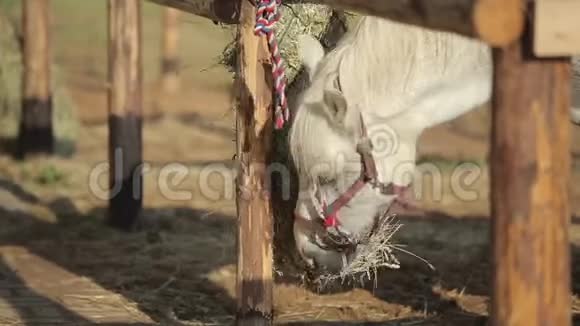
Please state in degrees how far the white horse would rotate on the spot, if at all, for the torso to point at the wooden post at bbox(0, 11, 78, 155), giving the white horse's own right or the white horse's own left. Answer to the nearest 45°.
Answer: approximately 45° to the white horse's own right

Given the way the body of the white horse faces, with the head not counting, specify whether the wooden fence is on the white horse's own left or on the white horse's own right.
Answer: on the white horse's own left

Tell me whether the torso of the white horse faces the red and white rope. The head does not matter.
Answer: yes

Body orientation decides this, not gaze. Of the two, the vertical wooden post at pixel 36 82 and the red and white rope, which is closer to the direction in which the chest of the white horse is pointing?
the red and white rope

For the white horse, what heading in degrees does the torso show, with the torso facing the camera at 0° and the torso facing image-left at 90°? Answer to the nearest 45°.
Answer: approximately 90°
